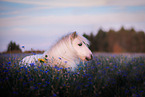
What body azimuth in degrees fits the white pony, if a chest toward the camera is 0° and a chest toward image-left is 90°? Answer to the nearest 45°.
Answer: approximately 270°
